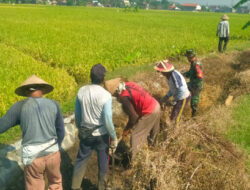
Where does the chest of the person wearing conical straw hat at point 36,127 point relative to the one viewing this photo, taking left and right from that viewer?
facing away from the viewer

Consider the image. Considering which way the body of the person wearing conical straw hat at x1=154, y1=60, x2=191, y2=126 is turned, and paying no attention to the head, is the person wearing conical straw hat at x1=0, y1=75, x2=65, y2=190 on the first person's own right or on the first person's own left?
on the first person's own left

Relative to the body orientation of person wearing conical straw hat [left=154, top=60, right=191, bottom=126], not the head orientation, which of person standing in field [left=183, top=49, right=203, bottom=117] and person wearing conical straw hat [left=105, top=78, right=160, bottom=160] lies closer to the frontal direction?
the person wearing conical straw hat

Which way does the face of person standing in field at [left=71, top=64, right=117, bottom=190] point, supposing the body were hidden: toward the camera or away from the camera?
away from the camera

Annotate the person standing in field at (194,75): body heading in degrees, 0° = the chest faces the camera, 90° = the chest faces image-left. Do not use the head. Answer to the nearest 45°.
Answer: approximately 90°

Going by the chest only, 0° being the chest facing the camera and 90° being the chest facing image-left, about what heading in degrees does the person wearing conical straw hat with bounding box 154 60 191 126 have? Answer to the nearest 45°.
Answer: approximately 90°

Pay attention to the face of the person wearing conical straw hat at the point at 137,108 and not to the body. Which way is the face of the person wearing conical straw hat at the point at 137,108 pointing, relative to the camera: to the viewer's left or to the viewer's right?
to the viewer's left

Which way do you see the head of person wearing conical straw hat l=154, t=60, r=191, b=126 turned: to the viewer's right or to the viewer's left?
to the viewer's left

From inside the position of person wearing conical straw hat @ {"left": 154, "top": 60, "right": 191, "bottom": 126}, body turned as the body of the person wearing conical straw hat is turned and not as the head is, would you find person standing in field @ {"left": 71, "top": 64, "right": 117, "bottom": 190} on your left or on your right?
on your left

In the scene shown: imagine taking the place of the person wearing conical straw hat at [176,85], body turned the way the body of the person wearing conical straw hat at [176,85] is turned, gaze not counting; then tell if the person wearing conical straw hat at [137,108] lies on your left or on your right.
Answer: on your left

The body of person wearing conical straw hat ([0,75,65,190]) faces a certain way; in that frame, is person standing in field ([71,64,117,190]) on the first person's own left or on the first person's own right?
on the first person's own right
